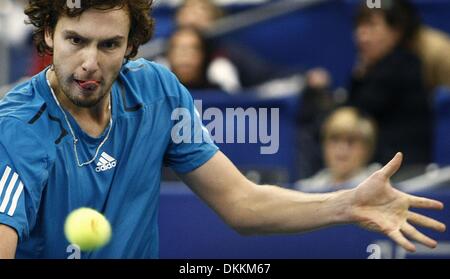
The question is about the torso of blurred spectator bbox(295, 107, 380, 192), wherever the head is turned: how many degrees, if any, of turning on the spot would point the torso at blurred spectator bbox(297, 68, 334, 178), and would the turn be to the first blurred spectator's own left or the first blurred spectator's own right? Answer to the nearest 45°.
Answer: approximately 135° to the first blurred spectator's own right

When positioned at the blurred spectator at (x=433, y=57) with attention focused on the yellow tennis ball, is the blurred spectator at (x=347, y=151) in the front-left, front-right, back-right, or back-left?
front-right

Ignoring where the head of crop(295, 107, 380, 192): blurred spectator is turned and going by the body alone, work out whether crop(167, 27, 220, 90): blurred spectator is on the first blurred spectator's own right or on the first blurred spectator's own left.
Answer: on the first blurred spectator's own right

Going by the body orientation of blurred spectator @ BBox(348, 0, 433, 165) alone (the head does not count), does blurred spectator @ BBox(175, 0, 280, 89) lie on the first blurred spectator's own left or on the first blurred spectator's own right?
on the first blurred spectator's own right

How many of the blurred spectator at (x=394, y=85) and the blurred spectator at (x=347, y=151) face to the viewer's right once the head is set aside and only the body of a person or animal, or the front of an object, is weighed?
0

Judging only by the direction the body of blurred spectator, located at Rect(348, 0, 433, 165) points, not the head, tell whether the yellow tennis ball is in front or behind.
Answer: in front

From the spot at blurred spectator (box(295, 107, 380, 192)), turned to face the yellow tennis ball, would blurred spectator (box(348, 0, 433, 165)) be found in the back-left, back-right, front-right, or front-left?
back-left

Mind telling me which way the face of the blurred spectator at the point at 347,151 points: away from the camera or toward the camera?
toward the camera

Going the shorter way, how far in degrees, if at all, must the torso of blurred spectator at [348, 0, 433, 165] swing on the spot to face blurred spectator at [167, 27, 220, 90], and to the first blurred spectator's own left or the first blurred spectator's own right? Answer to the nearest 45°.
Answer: approximately 45° to the first blurred spectator's own right

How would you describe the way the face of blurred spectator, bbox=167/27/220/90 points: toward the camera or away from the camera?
toward the camera

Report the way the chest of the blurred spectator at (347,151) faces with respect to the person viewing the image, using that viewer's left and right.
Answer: facing the viewer
